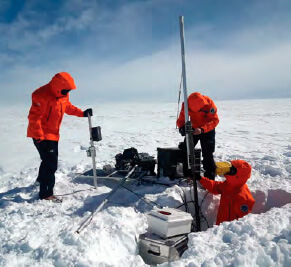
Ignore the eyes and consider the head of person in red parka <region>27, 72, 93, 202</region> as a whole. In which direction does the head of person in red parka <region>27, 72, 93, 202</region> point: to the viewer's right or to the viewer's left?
to the viewer's right

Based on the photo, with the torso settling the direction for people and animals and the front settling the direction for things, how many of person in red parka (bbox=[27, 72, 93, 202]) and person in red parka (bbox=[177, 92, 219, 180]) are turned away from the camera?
0

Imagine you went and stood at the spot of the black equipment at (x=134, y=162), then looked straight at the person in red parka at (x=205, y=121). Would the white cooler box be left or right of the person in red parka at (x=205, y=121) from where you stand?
right

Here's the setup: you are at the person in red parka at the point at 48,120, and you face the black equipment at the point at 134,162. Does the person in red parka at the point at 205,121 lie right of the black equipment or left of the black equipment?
right

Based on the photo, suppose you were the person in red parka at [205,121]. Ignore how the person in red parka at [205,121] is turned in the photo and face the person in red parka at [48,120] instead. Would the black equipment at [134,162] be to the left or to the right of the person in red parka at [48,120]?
right

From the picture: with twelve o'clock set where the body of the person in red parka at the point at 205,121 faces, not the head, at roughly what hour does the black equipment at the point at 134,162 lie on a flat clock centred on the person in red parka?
The black equipment is roughly at 2 o'clock from the person in red parka.

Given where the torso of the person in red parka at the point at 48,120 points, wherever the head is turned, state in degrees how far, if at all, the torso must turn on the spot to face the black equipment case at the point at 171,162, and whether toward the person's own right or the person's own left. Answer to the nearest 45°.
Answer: approximately 45° to the person's own left

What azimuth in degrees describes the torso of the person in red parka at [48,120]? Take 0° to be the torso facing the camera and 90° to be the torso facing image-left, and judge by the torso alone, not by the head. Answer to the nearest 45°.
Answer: approximately 315°

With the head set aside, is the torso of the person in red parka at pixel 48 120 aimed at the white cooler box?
yes

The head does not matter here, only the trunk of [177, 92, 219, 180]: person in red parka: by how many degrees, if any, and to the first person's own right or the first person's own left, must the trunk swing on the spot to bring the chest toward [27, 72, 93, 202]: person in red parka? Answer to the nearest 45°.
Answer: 0° — they already face them

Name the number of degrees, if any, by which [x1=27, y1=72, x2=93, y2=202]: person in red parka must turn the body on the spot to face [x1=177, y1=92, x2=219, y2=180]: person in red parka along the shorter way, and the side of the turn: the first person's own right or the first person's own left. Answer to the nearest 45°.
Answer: approximately 45° to the first person's own left

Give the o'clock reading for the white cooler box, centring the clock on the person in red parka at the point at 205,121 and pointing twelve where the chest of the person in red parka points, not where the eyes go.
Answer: The white cooler box is roughly at 11 o'clock from the person in red parka.

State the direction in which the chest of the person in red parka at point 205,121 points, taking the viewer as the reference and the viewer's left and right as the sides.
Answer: facing the viewer and to the left of the viewer
